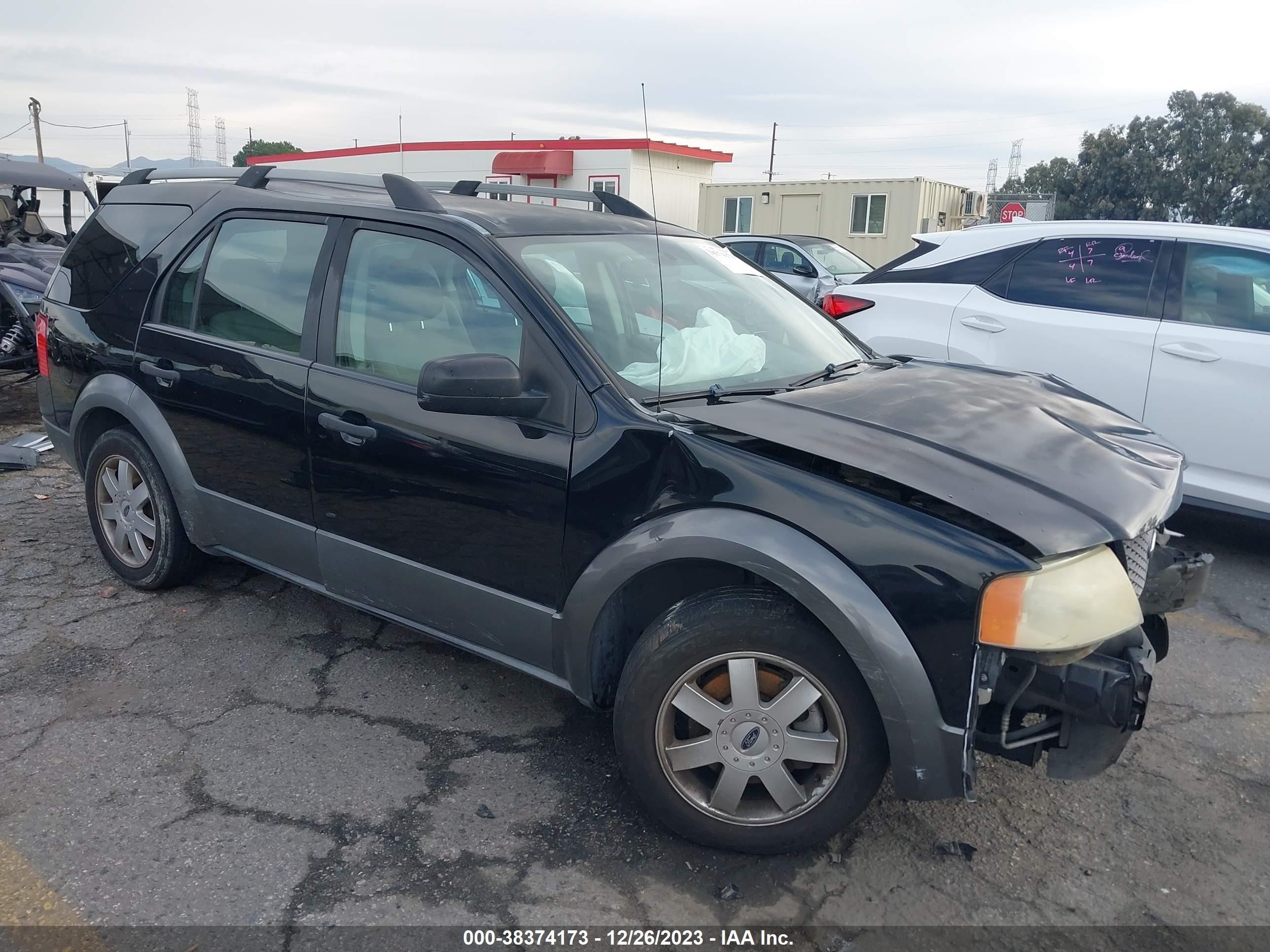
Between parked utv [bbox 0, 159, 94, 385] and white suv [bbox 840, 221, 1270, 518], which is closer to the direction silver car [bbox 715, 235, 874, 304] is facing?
the white suv

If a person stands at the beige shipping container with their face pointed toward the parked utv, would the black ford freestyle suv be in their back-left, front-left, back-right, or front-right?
front-left

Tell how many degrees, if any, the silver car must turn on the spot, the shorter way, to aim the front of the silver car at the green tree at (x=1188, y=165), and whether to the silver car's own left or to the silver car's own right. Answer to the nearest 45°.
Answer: approximately 90° to the silver car's own left

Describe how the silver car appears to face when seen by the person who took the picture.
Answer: facing the viewer and to the right of the viewer

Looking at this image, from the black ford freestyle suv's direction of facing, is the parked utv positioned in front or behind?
behind

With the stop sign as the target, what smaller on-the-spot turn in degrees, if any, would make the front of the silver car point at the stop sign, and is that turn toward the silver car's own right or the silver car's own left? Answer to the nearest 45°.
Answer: approximately 90° to the silver car's own left

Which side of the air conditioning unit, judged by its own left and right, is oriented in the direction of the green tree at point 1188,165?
left

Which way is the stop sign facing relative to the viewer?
toward the camera

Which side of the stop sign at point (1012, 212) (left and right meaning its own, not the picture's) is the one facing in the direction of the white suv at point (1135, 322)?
front

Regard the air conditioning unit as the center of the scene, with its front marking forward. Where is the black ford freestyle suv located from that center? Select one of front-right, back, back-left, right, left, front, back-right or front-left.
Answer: front-right
